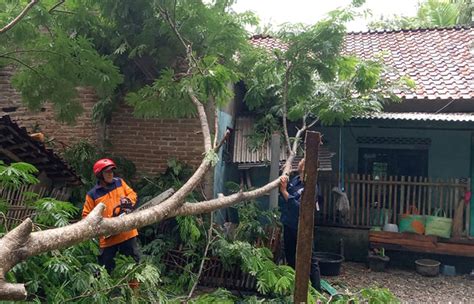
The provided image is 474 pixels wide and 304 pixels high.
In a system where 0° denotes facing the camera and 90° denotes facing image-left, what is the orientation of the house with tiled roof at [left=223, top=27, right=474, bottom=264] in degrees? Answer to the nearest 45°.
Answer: approximately 0°

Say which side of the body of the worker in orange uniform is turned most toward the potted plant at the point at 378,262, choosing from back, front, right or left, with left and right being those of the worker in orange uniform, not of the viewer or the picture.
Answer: left

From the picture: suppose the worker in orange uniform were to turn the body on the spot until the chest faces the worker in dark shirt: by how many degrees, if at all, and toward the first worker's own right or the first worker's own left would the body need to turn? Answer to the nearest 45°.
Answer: approximately 45° to the first worker's own left
